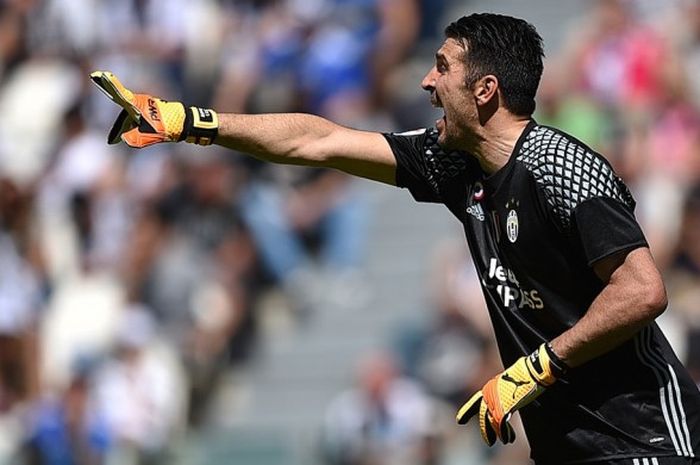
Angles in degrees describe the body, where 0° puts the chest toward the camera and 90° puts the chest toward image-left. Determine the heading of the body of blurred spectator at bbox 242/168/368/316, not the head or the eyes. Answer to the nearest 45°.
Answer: approximately 0°

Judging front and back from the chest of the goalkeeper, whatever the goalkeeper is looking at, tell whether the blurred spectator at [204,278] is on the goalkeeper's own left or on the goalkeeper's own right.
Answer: on the goalkeeper's own right

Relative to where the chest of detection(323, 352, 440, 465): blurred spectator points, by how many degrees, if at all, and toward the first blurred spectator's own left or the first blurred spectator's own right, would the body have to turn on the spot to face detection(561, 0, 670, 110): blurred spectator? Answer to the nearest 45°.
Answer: approximately 90° to the first blurred spectator's own left

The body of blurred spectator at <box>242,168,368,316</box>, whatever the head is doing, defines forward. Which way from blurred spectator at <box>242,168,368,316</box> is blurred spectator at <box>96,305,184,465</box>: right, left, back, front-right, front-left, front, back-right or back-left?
right

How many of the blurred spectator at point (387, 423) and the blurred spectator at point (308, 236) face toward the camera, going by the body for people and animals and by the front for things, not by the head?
2

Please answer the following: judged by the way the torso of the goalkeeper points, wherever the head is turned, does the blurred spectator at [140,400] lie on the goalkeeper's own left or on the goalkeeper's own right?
on the goalkeeper's own right

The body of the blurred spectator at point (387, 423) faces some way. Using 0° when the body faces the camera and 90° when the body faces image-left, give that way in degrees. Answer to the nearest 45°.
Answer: approximately 0°

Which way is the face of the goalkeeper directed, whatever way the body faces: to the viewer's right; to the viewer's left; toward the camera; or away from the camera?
to the viewer's left
